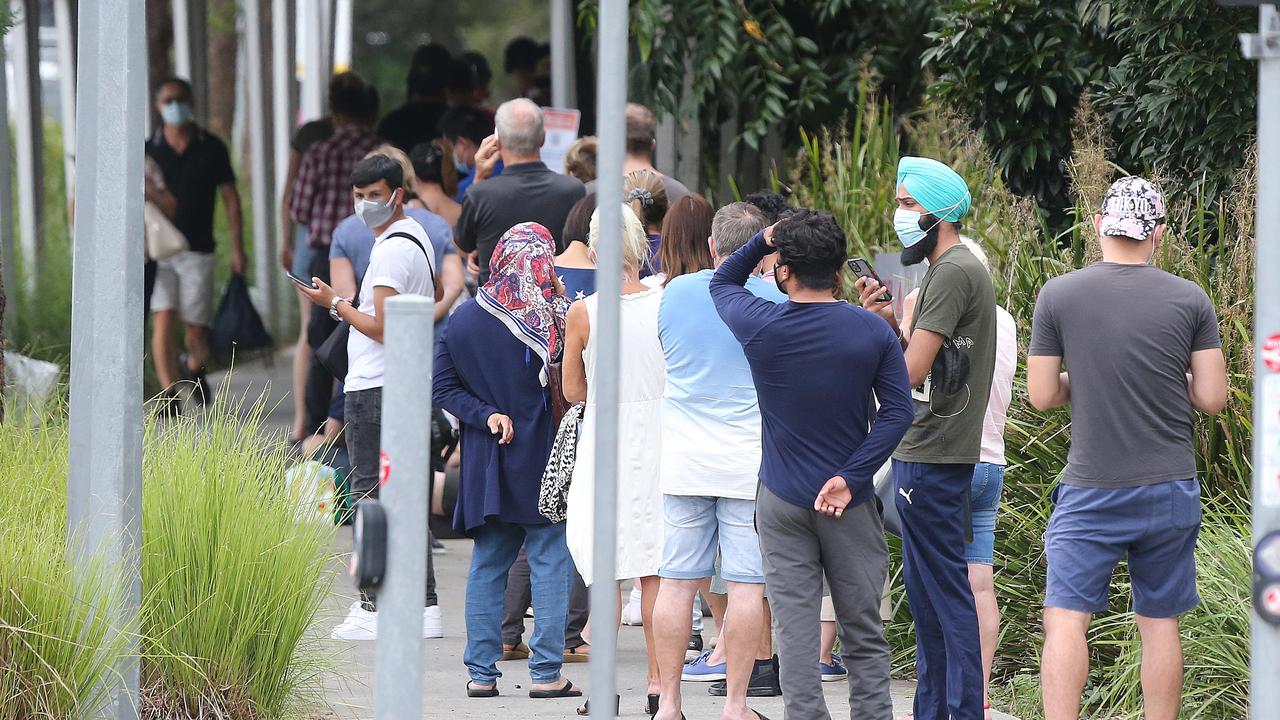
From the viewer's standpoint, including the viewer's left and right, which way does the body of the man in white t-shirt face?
facing to the left of the viewer

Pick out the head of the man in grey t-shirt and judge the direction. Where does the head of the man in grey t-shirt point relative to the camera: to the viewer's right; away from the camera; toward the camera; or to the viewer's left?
away from the camera

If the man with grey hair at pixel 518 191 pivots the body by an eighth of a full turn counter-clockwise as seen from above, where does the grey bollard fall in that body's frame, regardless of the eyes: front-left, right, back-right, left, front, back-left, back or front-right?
back-left

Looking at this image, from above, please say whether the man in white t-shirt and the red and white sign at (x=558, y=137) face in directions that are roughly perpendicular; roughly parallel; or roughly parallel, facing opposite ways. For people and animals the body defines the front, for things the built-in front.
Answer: roughly perpendicular

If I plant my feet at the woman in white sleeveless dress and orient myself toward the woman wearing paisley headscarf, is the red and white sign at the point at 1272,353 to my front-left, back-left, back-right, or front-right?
back-left

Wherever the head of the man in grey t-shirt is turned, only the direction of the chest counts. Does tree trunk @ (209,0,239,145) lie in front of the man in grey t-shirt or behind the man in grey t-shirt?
in front

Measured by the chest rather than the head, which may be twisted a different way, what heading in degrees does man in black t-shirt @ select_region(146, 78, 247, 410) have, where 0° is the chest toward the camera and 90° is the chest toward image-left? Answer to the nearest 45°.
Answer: approximately 0°

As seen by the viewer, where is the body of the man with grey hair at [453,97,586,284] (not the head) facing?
away from the camera

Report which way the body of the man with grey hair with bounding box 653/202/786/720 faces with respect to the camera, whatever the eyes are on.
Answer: away from the camera

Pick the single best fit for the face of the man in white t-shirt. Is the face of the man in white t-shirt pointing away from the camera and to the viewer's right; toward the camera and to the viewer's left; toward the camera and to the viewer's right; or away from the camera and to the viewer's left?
toward the camera and to the viewer's left

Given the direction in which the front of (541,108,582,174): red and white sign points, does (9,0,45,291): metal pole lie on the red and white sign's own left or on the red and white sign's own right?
on the red and white sign's own right

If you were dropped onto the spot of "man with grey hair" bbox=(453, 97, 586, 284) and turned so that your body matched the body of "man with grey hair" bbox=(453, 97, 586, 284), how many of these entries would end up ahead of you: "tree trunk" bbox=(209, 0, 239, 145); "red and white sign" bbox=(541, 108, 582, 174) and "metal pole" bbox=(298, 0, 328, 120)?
3

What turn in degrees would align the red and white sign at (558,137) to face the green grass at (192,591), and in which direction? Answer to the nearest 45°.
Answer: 0° — it already faces it

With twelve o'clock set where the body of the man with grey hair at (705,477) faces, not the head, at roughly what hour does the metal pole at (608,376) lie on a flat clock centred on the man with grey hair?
The metal pole is roughly at 6 o'clock from the man with grey hair.

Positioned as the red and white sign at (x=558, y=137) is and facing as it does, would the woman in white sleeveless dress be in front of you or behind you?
in front

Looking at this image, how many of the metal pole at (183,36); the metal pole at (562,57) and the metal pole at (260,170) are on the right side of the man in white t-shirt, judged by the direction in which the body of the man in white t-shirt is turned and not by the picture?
3

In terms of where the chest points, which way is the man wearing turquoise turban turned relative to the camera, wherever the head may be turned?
to the viewer's left

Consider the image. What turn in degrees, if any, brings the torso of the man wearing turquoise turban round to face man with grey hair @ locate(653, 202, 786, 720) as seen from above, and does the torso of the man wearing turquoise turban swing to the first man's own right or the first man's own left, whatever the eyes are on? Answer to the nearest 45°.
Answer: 0° — they already face them
